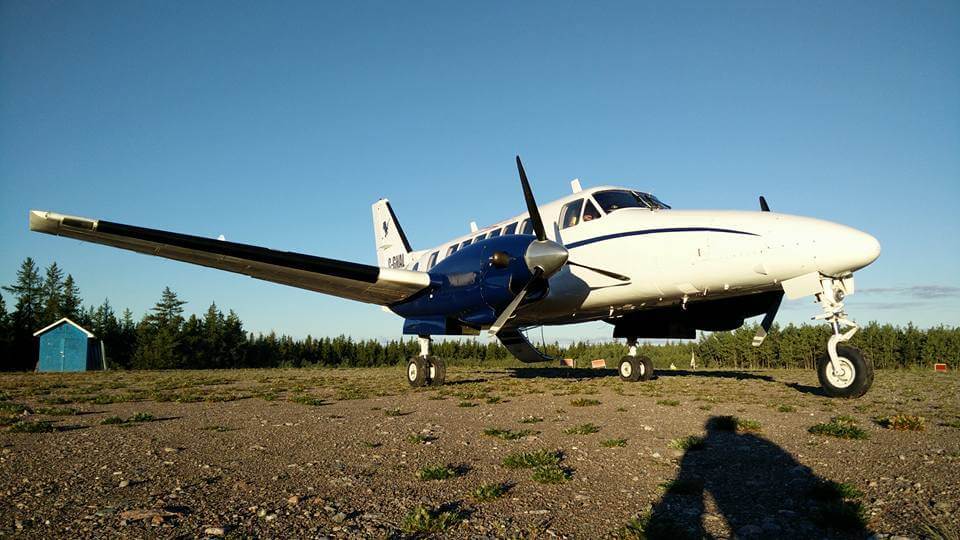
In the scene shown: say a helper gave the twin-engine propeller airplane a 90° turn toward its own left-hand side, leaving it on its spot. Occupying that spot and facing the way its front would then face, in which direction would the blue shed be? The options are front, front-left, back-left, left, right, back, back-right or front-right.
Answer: left

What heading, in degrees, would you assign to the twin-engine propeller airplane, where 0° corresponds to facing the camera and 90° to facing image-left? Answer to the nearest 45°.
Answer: approximately 315°

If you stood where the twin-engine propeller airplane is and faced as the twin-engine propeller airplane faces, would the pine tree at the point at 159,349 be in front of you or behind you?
behind
